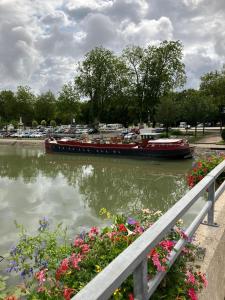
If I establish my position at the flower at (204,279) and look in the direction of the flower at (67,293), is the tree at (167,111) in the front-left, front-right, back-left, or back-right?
back-right

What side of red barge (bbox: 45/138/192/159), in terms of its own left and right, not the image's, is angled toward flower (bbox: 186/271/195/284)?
left

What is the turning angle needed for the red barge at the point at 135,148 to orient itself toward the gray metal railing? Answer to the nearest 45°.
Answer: approximately 90° to its left

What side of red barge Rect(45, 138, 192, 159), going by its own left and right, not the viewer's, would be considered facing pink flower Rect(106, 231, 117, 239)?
left

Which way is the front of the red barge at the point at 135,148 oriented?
to the viewer's left

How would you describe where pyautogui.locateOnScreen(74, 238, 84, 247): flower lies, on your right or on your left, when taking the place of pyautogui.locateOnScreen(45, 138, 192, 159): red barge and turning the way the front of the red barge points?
on your left

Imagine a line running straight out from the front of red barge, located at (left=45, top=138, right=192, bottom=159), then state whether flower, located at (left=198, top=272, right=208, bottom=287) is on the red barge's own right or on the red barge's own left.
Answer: on the red barge's own left

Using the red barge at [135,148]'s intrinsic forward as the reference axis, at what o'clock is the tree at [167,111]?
The tree is roughly at 4 o'clock from the red barge.
